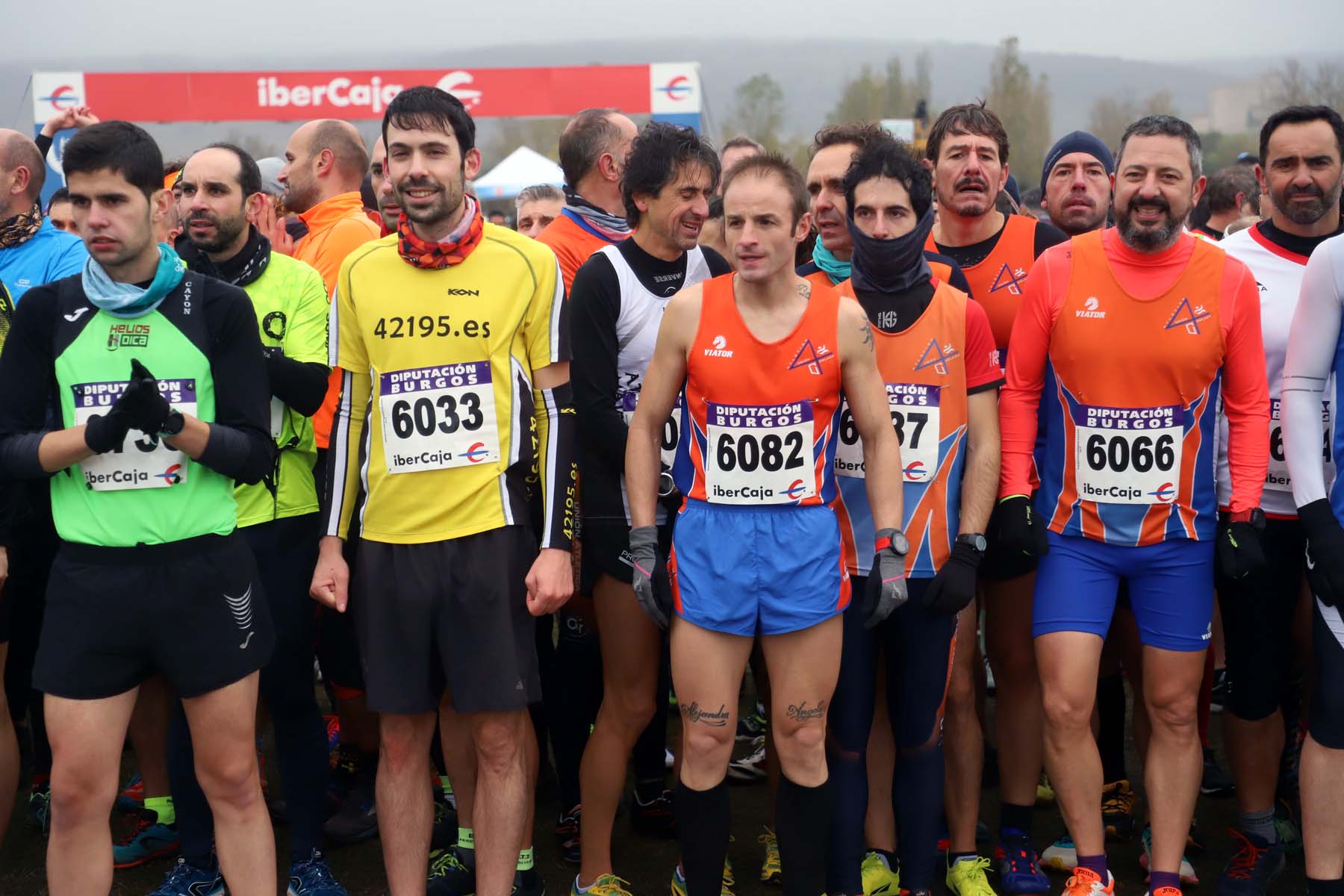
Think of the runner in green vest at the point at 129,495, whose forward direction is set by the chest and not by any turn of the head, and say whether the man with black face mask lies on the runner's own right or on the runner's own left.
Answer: on the runner's own left

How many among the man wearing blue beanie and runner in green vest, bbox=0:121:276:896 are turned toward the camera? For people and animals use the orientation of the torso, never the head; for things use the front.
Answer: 2

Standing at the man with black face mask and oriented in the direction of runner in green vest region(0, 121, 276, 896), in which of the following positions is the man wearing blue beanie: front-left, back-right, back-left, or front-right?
back-right

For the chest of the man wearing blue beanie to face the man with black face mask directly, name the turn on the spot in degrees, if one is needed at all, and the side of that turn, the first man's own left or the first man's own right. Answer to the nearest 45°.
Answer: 0° — they already face them

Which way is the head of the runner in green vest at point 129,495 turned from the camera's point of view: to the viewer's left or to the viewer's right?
to the viewer's left

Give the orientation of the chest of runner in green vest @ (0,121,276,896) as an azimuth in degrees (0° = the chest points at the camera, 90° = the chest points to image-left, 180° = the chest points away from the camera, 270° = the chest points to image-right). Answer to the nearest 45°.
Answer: approximately 0°

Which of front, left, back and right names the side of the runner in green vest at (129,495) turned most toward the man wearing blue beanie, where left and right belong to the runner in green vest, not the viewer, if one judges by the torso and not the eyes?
left
